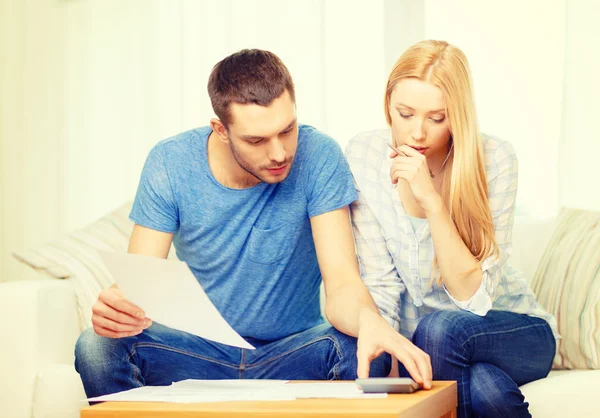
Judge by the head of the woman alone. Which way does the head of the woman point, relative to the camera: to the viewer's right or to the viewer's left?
to the viewer's left

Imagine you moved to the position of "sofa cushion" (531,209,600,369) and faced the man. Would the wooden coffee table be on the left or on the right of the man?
left

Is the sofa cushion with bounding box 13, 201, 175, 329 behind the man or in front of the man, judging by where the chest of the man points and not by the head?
behind

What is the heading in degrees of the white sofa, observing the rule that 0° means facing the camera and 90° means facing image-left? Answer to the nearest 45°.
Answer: approximately 0°

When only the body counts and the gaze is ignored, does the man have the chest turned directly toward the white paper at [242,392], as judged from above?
yes

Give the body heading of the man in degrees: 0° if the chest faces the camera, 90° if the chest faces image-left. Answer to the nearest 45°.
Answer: approximately 0°
